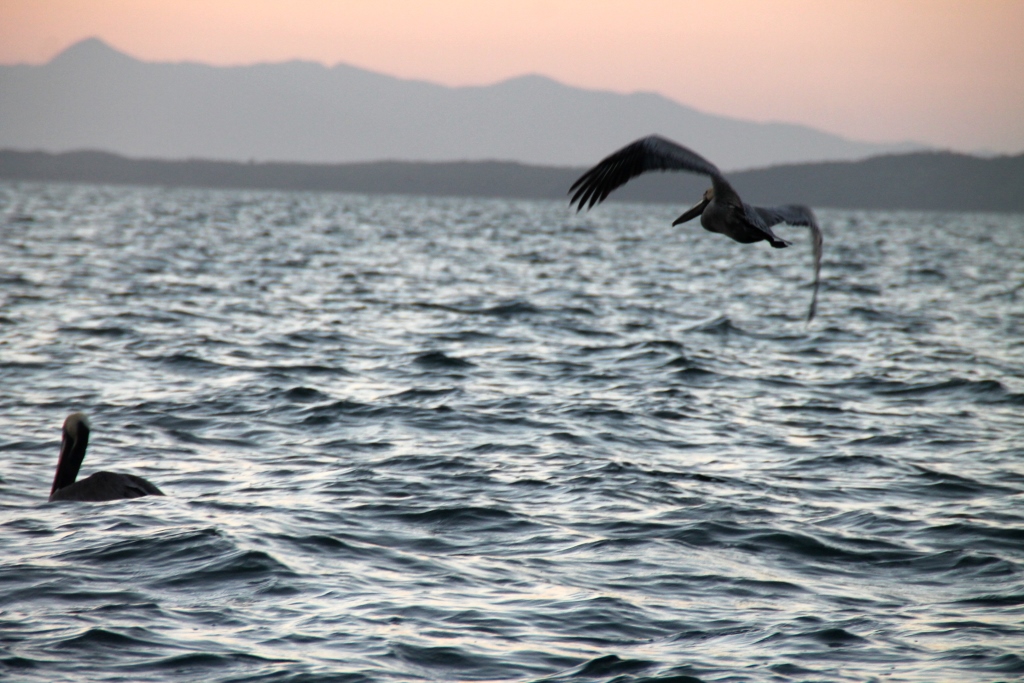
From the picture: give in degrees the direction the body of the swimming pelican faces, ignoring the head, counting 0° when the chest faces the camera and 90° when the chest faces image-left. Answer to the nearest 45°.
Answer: approximately 90°
